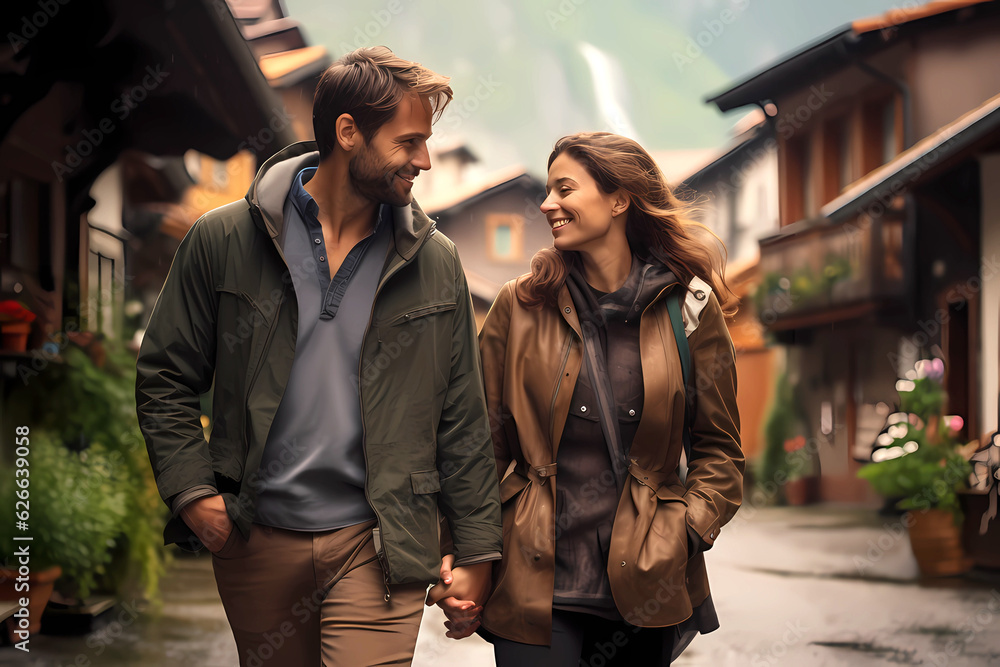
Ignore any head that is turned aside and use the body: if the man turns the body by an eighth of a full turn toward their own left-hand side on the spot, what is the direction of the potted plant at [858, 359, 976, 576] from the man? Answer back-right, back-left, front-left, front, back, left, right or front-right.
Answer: left

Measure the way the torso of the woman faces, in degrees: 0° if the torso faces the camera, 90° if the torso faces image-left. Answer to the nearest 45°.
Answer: approximately 0°

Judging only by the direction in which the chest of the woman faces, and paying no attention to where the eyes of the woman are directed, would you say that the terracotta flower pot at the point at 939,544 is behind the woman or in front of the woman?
behind

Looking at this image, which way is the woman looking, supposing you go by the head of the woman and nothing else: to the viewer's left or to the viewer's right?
to the viewer's left

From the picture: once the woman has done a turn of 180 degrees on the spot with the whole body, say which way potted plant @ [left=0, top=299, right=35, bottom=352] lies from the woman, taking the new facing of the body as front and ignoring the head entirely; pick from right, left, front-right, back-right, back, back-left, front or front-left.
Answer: front-left

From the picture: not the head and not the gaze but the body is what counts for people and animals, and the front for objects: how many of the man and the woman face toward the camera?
2

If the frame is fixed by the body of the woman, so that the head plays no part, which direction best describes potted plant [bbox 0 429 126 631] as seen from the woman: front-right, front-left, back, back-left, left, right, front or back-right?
back-right

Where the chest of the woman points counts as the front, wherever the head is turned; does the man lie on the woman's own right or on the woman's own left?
on the woman's own right

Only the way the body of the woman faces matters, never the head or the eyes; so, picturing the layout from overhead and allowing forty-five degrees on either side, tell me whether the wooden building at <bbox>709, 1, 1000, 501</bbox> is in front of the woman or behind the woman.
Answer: behind

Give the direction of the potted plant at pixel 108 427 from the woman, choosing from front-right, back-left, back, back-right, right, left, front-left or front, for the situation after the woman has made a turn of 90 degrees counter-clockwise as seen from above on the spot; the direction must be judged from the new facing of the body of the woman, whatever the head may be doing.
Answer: back-left
